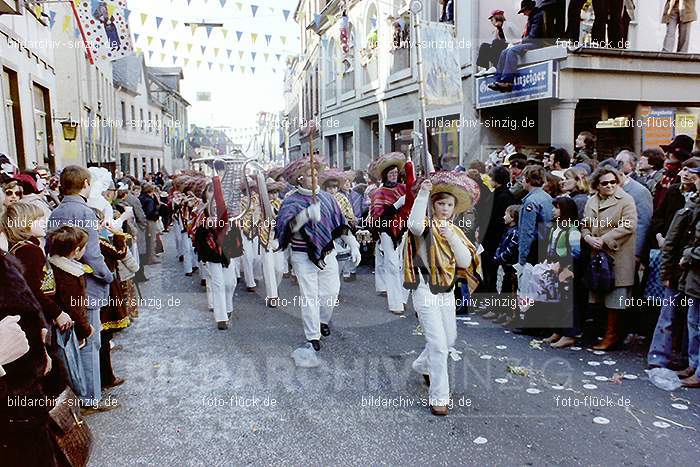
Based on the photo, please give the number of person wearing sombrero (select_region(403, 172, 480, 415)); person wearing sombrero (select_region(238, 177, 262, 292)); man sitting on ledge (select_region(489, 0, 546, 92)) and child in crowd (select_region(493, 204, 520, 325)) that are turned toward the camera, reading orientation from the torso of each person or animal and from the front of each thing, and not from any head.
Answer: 2

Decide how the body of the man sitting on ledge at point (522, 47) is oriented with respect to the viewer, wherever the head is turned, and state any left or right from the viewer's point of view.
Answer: facing to the left of the viewer

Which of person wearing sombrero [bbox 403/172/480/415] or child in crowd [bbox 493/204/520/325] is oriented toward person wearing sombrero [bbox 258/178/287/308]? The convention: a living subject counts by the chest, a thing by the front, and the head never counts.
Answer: the child in crowd

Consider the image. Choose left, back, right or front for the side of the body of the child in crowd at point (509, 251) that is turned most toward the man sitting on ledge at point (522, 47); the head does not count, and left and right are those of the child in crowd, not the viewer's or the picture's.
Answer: right

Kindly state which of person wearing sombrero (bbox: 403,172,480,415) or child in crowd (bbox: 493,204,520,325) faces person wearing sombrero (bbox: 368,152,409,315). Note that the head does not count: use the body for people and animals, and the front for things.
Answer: the child in crowd

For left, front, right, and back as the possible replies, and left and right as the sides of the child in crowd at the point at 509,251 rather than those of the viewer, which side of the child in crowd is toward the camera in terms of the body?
left

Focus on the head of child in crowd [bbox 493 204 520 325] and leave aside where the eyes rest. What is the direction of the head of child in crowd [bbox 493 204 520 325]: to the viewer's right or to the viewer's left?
to the viewer's left

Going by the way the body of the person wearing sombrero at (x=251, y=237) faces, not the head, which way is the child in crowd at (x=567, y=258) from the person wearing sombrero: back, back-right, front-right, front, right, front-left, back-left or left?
front-left

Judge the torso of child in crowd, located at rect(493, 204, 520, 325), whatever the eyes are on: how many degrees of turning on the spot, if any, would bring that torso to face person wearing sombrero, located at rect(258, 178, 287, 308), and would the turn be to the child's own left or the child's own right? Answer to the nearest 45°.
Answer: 0° — they already face them

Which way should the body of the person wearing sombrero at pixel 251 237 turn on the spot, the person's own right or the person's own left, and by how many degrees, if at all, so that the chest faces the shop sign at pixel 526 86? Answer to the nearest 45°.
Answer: approximately 90° to the person's own left

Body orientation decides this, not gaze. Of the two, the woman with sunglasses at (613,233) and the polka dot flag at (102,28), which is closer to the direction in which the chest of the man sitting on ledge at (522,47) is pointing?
the polka dot flag

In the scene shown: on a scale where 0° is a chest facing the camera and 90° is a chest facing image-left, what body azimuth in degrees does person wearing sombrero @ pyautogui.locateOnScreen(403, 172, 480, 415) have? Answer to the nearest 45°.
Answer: approximately 0°
